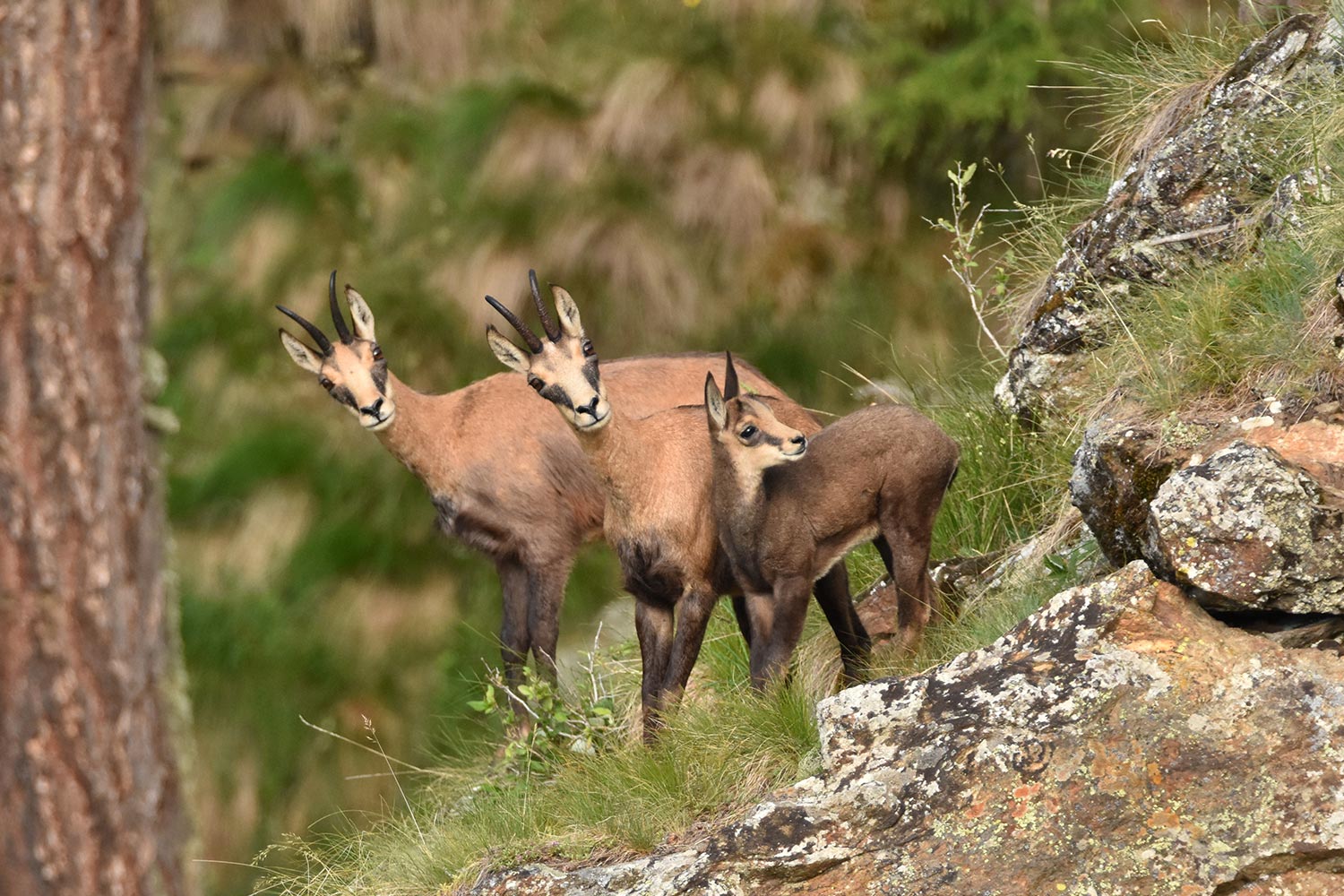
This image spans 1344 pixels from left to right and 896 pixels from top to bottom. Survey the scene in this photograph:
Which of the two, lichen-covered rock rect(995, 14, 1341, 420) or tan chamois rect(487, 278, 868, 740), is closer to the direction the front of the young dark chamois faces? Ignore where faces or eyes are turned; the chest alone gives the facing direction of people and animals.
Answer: the tan chamois

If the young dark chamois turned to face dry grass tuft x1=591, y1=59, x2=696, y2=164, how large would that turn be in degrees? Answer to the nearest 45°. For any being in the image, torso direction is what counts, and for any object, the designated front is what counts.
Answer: approximately 135° to its right

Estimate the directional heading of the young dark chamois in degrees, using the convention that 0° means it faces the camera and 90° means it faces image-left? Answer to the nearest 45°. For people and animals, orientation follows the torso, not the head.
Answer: approximately 45°
